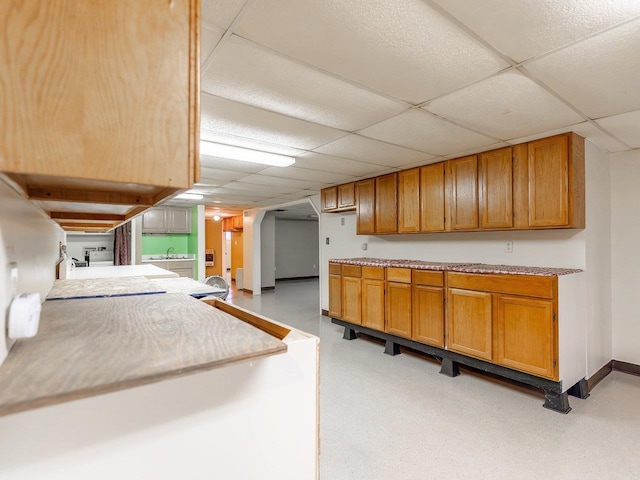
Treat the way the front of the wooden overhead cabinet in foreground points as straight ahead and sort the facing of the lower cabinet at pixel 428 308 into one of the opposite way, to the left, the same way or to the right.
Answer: the opposite way

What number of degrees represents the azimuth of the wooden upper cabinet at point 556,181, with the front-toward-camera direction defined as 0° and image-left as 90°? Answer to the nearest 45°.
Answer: approximately 45°

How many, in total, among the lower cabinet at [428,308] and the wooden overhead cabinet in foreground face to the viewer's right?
1

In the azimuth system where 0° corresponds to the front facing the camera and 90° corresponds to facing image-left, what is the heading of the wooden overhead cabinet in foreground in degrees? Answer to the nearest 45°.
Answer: approximately 270°

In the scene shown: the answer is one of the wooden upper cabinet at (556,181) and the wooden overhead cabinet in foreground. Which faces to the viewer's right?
the wooden overhead cabinet in foreground
